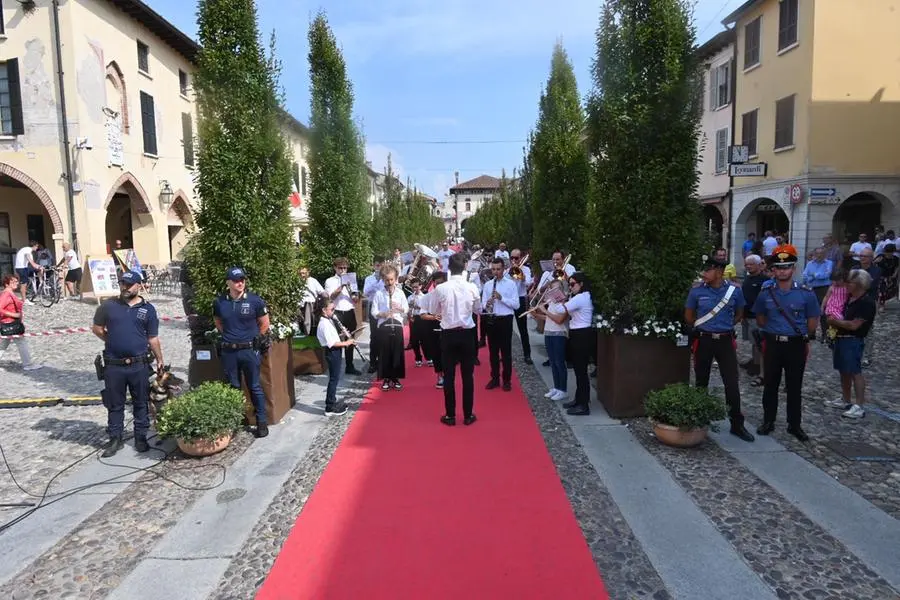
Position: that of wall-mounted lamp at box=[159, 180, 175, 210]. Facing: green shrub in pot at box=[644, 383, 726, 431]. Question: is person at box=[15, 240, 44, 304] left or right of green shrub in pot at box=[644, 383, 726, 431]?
right

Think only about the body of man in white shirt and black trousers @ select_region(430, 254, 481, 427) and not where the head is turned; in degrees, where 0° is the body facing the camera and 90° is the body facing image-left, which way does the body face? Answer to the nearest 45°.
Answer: approximately 180°

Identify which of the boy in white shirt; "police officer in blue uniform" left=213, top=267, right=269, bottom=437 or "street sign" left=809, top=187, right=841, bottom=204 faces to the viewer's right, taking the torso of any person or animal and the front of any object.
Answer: the boy in white shirt

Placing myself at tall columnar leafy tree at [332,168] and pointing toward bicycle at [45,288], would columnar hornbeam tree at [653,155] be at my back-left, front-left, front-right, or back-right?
back-left

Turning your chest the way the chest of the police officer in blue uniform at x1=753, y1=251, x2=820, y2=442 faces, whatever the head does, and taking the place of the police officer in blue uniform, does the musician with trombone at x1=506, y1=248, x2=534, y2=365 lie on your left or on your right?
on your right

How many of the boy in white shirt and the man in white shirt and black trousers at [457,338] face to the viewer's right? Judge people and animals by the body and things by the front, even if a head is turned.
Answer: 1

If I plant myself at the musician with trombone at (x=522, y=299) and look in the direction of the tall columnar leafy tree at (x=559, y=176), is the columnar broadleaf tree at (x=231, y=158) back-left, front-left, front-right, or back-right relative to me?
back-left

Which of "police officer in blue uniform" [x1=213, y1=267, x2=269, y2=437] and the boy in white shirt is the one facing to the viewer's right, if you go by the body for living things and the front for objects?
the boy in white shirt

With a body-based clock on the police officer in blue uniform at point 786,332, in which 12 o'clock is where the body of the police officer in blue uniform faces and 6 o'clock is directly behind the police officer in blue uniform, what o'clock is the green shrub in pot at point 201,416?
The green shrub in pot is roughly at 2 o'clock from the police officer in blue uniform.

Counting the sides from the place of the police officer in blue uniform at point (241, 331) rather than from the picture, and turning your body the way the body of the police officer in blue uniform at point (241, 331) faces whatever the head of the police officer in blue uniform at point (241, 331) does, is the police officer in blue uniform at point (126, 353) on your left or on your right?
on your right

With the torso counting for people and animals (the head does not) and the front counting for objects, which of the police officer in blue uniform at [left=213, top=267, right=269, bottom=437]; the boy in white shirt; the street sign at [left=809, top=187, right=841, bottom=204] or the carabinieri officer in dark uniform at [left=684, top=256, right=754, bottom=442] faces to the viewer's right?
the boy in white shirt

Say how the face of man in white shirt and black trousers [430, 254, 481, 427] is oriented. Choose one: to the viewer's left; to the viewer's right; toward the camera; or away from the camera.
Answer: away from the camera
